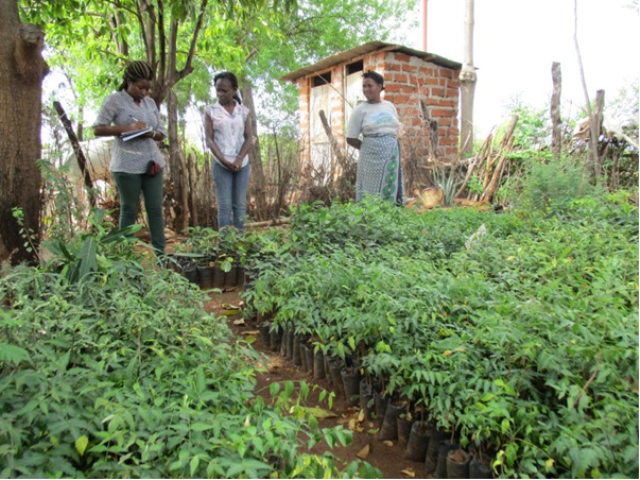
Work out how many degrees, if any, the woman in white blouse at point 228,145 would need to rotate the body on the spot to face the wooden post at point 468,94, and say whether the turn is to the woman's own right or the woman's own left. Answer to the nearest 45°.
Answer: approximately 135° to the woman's own left

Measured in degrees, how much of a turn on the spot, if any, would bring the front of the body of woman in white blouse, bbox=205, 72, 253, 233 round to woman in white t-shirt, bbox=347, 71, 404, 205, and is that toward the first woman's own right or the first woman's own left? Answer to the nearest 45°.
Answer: approximately 90° to the first woman's own left

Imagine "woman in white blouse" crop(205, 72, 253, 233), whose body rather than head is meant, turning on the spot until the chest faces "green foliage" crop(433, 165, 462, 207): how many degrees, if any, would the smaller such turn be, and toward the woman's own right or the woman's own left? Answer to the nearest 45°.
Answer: approximately 135° to the woman's own left

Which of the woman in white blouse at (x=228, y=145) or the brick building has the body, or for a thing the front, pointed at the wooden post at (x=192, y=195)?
the brick building

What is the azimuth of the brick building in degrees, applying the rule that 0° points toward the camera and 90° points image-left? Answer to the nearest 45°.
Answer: approximately 45°

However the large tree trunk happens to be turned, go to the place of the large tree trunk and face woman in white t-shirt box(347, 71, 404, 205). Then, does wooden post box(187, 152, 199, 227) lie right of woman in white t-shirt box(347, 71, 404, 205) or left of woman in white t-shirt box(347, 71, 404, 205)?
left

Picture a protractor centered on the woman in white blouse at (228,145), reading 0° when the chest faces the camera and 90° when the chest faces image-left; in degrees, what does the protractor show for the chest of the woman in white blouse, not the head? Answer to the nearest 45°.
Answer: approximately 0°

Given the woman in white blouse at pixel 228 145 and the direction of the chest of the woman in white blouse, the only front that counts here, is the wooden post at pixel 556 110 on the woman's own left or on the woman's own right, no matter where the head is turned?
on the woman's own left

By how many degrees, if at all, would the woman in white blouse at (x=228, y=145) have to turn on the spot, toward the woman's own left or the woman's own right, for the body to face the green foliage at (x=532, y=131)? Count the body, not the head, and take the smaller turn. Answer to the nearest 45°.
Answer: approximately 135° to the woman's own left
